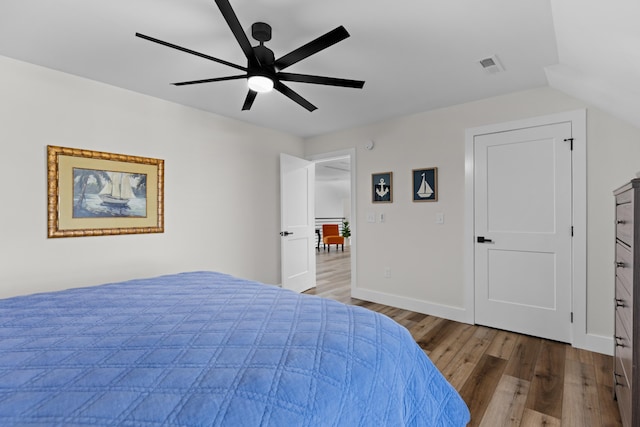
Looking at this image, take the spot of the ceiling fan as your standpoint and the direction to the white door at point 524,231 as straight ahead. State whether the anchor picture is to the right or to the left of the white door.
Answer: left

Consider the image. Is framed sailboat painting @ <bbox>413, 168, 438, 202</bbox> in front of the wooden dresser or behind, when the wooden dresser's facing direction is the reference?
in front

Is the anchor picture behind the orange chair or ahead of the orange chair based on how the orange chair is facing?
ahead

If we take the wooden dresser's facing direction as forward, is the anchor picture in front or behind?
in front

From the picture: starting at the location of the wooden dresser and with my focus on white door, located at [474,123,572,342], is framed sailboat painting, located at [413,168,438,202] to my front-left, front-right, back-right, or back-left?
front-left

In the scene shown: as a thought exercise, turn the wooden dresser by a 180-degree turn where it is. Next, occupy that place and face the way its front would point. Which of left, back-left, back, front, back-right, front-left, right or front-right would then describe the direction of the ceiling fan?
back-right

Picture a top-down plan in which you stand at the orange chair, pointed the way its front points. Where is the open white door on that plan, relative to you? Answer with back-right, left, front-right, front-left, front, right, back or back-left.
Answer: front-right

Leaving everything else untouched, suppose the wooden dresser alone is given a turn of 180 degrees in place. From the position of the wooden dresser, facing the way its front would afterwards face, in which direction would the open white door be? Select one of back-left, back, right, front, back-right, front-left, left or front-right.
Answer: back

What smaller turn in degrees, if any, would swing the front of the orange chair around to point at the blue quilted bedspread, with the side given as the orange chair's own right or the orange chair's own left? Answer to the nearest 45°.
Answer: approximately 45° to the orange chair's own right

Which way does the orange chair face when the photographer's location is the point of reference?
facing the viewer and to the right of the viewer

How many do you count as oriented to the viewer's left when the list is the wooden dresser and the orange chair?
1

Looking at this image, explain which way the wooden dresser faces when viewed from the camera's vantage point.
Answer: facing to the left of the viewer

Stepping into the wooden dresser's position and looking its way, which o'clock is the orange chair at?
The orange chair is roughly at 1 o'clock from the wooden dresser.

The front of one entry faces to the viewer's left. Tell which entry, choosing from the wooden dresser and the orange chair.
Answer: the wooden dresser

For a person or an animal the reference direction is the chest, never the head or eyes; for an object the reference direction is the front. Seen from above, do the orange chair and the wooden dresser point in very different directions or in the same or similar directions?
very different directions
